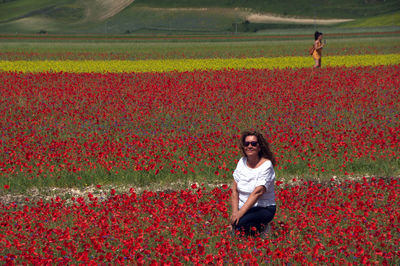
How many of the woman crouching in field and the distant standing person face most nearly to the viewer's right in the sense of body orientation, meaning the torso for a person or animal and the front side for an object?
1

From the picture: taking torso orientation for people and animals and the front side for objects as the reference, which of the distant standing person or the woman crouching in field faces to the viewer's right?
the distant standing person

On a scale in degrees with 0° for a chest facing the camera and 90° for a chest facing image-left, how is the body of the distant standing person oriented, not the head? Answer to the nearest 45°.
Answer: approximately 270°

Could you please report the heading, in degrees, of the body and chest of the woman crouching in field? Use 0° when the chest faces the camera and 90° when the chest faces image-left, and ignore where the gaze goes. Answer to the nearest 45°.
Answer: approximately 45°

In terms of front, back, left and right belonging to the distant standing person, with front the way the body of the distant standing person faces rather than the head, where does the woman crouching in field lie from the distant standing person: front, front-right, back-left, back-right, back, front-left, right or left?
right

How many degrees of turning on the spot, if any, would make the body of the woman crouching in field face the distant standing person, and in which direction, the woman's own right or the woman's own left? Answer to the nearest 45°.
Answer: approximately 135° to the woman's own right
